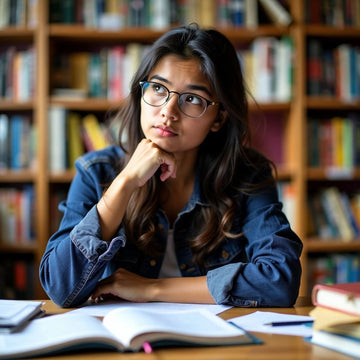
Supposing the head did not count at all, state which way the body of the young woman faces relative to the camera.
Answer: toward the camera

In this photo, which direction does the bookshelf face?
toward the camera

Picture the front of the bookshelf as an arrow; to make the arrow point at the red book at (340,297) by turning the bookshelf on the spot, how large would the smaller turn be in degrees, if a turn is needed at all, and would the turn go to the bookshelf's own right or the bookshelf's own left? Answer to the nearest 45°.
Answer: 0° — it already faces it

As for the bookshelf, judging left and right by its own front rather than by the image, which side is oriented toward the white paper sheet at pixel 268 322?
front

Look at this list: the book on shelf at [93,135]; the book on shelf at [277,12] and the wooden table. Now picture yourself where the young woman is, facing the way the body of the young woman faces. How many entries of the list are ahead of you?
1

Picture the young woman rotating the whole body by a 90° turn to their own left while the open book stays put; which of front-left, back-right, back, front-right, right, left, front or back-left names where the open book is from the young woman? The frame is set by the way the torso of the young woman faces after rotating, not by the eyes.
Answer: right

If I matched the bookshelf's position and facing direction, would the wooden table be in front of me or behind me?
in front

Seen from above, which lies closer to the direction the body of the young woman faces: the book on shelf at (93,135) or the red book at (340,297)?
the red book

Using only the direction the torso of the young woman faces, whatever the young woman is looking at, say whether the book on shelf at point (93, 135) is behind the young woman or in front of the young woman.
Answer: behind

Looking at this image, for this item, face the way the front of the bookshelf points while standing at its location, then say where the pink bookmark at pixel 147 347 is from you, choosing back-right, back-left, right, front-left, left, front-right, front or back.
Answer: front

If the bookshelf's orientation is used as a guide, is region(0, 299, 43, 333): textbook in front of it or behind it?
in front

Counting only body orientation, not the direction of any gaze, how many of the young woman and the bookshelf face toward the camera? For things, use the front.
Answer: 2

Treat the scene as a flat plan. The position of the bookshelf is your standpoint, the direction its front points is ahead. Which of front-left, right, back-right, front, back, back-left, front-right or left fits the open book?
front
